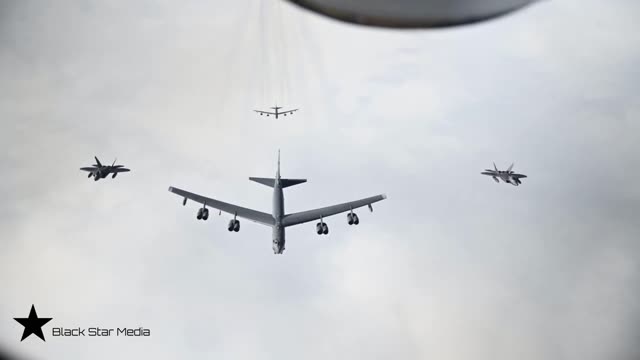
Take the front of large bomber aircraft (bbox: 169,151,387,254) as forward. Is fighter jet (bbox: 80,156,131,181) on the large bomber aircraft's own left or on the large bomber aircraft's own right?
on the large bomber aircraft's own right

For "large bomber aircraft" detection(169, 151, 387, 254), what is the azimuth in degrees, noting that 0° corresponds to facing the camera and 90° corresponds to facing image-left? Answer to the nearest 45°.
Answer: approximately 0°

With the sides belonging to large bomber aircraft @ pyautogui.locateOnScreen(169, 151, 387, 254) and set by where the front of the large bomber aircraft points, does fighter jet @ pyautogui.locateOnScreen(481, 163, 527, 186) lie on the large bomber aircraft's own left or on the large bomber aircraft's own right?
on the large bomber aircraft's own left
